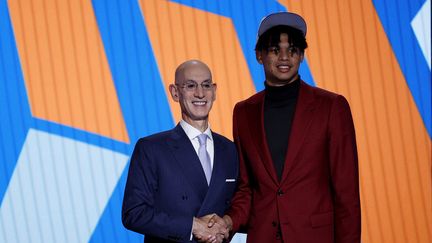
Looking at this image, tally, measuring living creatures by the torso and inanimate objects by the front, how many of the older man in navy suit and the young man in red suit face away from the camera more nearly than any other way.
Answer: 0

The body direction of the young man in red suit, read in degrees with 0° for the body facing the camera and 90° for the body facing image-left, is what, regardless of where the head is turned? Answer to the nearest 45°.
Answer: approximately 45°

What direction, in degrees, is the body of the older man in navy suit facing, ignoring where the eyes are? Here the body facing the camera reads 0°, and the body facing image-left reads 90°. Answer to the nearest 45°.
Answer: approximately 315°

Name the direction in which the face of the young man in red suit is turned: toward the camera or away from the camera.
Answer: toward the camera
